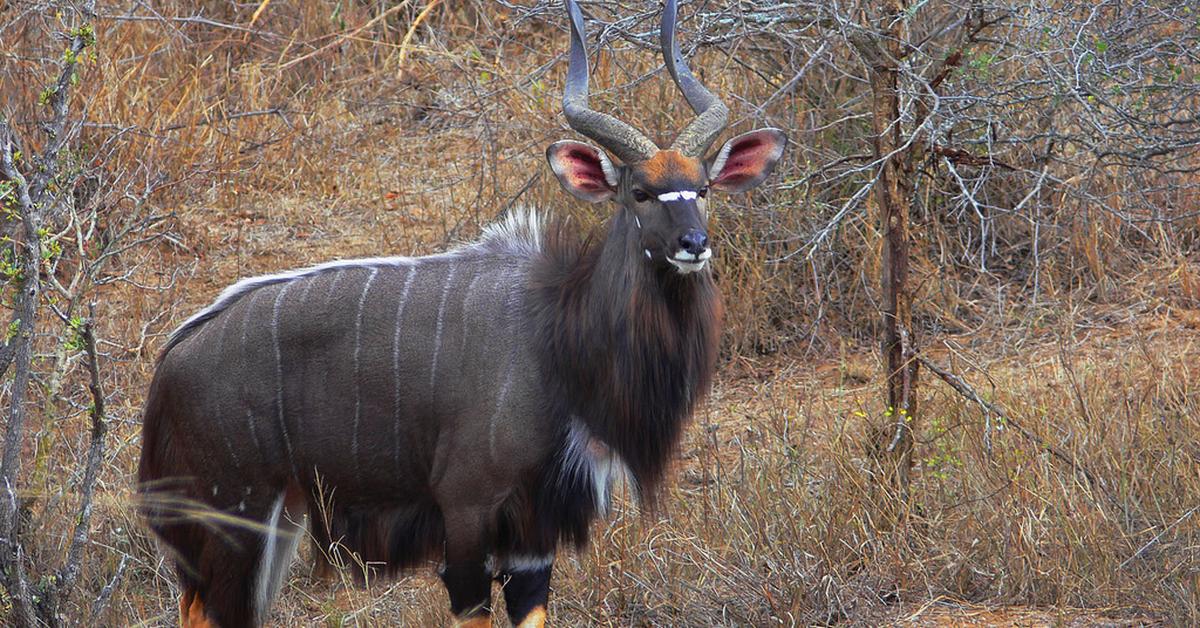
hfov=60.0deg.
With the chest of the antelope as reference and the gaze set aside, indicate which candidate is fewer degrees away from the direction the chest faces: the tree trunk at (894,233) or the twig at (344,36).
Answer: the tree trunk

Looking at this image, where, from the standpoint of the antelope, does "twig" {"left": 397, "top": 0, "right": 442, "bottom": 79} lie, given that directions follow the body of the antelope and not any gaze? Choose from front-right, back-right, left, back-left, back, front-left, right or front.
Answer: left

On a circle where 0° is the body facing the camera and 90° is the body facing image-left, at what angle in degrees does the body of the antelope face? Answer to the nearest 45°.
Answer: approximately 270°

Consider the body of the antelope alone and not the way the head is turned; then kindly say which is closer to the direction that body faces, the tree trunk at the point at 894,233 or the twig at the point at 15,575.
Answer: the tree trunk

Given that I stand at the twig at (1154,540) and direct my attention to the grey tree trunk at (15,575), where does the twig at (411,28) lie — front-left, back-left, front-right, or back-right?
front-right

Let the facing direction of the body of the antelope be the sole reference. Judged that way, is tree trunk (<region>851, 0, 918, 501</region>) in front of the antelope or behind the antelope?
in front

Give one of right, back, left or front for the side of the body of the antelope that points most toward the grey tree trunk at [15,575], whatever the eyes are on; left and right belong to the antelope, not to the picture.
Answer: back

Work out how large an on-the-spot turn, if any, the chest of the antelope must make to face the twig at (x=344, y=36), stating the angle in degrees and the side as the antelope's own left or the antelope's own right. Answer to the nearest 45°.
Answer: approximately 90° to the antelope's own left

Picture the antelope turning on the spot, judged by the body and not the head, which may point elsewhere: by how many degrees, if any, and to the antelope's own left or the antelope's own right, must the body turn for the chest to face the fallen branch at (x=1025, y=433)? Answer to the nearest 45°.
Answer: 0° — it already faces it

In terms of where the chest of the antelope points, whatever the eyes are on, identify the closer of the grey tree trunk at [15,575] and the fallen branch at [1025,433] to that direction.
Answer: the fallen branch

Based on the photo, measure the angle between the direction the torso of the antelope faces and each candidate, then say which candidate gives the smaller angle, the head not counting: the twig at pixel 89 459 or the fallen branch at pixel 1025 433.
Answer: the fallen branch

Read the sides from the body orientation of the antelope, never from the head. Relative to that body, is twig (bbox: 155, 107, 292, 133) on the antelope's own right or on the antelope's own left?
on the antelope's own left
